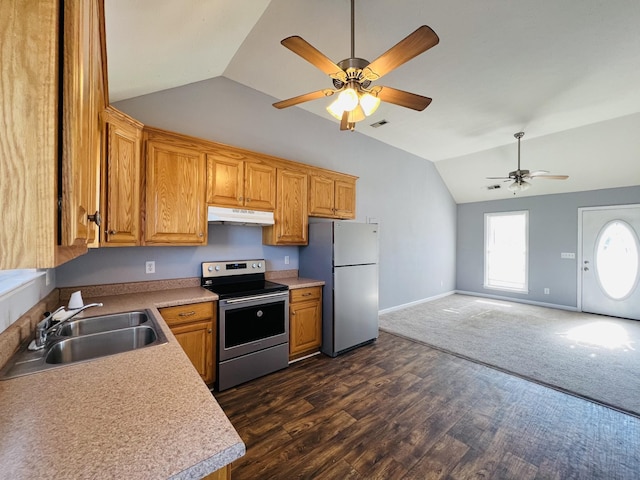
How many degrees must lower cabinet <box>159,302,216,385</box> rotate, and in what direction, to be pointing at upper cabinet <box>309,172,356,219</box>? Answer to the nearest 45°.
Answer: approximately 45° to its left

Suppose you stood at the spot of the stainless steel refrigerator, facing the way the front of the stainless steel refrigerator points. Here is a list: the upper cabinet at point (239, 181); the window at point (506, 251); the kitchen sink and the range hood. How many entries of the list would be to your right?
3

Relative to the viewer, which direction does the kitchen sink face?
to the viewer's right

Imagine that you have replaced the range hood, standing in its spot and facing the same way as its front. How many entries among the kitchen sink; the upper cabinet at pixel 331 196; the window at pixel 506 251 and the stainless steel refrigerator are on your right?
1

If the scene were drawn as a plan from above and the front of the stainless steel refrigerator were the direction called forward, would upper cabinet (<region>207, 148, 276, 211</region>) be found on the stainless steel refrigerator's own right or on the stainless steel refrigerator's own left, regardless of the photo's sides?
on the stainless steel refrigerator's own right

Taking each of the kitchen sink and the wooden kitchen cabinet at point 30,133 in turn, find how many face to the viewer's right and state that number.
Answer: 2

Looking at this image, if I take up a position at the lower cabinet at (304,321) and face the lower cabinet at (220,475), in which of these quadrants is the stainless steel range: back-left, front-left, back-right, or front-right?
front-right

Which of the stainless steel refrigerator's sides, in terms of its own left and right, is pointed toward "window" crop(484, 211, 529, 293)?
left

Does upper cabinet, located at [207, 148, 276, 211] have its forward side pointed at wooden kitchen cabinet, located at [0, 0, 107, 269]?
no

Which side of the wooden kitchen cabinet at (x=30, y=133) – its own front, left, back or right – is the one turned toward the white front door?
front

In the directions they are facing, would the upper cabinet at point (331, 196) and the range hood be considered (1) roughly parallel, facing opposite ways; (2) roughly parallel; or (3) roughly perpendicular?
roughly parallel

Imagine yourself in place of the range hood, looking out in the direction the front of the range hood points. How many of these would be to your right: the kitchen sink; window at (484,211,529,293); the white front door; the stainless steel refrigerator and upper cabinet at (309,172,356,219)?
1

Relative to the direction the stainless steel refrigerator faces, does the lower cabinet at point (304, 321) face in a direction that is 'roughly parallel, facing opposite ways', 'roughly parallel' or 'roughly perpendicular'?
roughly parallel

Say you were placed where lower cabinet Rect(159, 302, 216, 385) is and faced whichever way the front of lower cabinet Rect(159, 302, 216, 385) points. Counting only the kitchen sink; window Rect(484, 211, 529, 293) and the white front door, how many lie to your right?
1

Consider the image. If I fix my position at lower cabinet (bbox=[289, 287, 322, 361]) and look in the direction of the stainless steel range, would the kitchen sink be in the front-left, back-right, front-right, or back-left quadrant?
front-left

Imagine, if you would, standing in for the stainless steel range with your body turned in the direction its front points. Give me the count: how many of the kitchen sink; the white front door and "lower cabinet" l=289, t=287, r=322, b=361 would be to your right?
1

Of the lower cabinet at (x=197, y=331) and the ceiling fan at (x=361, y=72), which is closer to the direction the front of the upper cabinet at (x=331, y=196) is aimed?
the ceiling fan
